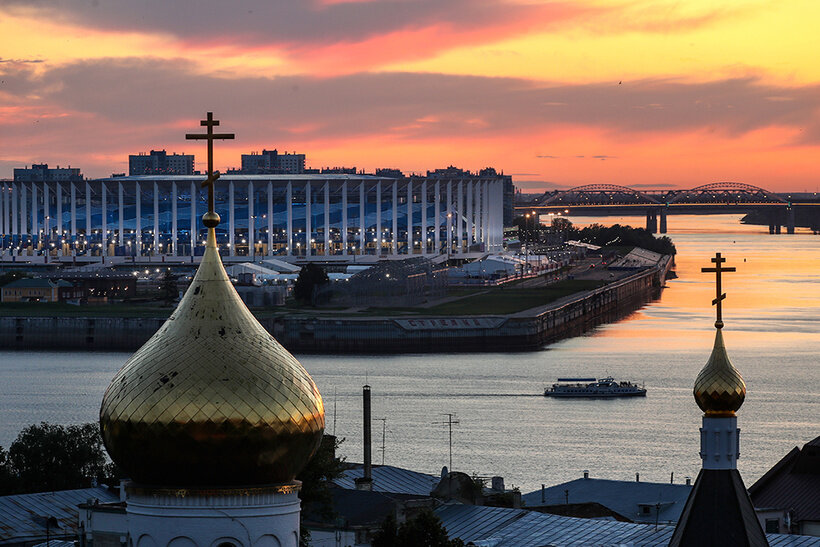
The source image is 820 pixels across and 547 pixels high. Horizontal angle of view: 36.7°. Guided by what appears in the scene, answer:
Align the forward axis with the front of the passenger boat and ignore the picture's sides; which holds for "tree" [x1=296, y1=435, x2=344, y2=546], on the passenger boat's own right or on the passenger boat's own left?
on the passenger boat's own right

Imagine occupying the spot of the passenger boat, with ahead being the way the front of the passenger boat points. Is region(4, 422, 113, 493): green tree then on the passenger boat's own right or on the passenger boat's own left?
on the passenger boat's own right

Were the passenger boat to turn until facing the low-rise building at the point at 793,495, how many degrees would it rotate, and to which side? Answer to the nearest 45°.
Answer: approximately 90° to its right

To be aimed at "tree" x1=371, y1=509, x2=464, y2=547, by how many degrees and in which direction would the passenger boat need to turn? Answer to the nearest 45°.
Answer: approximately 90° to its right

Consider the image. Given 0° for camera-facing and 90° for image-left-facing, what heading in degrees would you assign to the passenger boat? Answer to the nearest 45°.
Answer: approximately 270°
